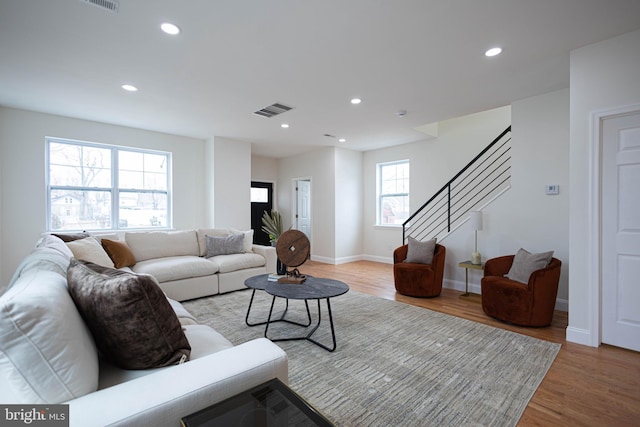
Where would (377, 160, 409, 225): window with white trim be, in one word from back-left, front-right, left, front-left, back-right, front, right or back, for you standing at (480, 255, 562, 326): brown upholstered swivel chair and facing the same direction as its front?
right

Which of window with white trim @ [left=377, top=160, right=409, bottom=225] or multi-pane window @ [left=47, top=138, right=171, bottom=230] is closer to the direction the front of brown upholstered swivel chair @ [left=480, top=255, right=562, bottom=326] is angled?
the multi-pane window

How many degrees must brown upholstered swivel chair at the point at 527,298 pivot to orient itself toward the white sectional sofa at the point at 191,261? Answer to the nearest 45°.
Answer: approximately 45° to its right

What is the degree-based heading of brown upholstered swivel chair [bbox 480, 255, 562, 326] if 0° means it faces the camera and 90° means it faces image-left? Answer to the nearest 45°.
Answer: approximately 45°

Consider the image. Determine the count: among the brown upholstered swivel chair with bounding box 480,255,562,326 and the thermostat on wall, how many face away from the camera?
0

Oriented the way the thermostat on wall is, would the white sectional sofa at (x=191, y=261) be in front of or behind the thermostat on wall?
in front

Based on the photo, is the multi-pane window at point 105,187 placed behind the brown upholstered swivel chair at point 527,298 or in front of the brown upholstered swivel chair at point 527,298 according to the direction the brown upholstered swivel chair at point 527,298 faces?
in front

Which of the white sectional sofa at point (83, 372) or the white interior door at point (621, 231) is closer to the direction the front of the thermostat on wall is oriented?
the white sectional sofa
